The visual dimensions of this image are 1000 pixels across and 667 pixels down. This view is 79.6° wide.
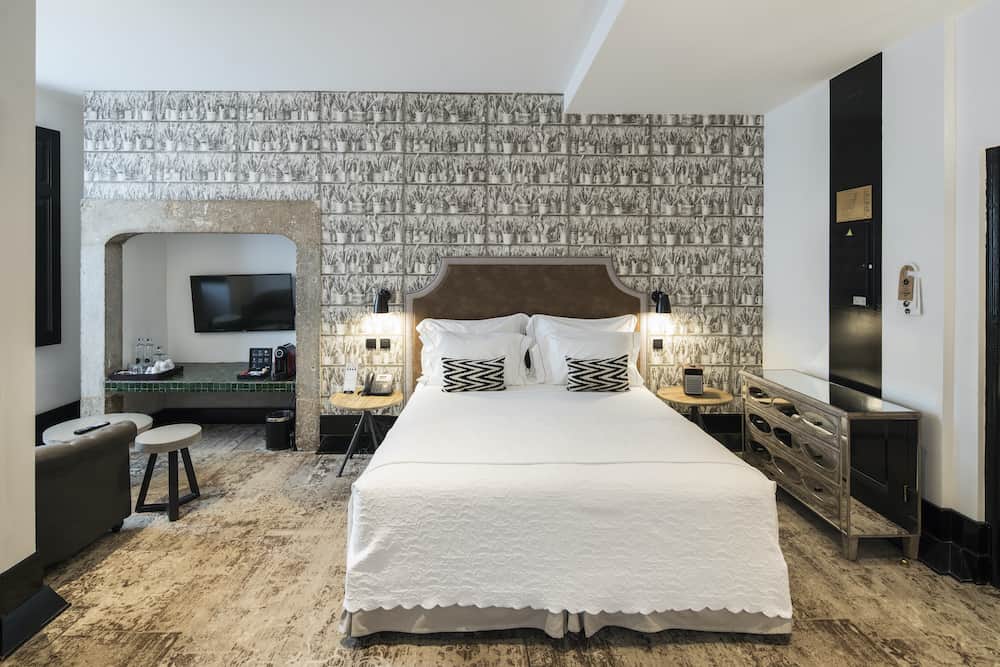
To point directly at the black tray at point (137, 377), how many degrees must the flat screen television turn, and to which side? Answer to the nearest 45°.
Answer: approximately 45° to its right

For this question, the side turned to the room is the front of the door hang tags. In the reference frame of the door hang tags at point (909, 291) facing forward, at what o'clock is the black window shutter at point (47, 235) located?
The black window shutter is roughly at 1 o'clock from the door hang tags.

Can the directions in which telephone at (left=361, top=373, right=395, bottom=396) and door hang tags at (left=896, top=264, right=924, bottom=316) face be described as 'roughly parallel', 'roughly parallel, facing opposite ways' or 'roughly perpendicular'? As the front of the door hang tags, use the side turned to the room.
roughly perpendicular

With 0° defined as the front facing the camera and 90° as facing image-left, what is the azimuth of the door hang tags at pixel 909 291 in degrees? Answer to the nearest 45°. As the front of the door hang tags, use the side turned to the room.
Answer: approximately 45°

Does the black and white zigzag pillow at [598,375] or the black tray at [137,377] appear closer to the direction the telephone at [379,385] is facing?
the black and white zigzag pillow

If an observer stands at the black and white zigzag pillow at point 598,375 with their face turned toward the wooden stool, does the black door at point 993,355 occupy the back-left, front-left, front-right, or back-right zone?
back-left

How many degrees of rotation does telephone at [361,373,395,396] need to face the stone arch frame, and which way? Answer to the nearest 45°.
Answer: approximately 90° to its right

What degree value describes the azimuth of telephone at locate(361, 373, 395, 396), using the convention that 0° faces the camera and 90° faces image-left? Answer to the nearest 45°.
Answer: approximately 0°

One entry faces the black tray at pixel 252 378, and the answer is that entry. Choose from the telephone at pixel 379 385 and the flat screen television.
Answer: the flat screen television

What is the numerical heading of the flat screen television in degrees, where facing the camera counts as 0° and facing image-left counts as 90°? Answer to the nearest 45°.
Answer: approximately 0°

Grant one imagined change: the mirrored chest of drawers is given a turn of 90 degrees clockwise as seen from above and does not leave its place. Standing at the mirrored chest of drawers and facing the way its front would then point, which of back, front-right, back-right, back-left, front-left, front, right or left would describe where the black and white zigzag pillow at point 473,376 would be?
front-left

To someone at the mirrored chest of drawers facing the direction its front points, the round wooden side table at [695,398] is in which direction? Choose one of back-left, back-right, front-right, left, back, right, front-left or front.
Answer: right

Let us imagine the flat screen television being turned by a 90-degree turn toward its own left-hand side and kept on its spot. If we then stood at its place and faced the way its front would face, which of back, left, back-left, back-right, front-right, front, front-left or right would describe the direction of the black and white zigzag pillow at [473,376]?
front-right

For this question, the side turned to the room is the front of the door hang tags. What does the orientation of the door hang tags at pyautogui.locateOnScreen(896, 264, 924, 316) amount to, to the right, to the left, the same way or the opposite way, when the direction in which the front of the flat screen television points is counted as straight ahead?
to the right

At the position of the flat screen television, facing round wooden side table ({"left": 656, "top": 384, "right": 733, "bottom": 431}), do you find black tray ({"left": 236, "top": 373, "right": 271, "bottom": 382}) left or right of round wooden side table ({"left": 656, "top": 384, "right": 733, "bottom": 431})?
right
